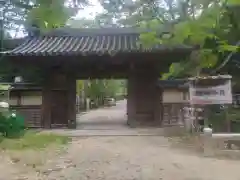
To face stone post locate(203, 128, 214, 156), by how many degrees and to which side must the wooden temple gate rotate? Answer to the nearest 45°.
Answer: approximately 45° to its left

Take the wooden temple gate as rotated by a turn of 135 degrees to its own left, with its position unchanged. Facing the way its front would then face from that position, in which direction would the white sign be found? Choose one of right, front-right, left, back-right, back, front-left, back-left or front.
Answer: right

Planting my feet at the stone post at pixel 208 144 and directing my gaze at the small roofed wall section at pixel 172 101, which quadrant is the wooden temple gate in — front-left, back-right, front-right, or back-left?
front-left

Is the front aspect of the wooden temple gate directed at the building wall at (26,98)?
no

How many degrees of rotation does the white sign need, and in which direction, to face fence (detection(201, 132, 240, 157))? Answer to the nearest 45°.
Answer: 0° — it already faces it

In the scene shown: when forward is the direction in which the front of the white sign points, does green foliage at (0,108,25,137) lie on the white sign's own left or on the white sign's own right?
on the white sign's own right

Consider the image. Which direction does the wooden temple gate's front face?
toward the camera

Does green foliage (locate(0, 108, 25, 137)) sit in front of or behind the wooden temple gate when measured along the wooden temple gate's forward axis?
in front

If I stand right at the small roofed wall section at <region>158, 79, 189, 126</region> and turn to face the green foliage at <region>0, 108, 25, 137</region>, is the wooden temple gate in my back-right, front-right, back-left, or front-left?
front-right

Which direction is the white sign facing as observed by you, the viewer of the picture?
facing the viewer
